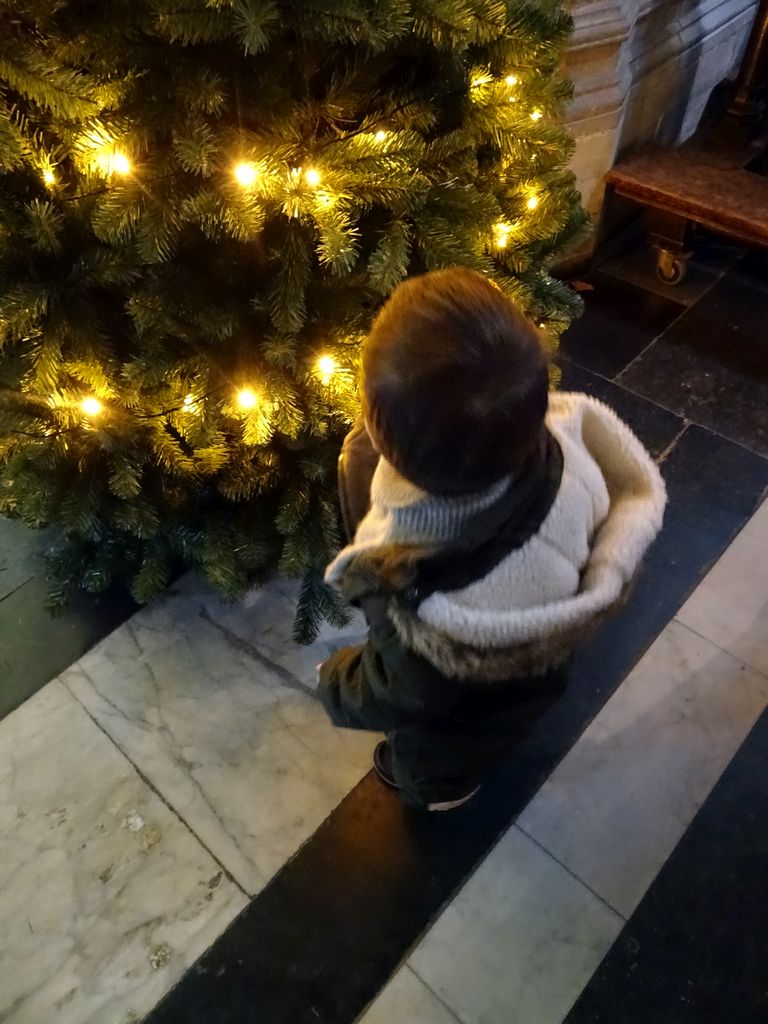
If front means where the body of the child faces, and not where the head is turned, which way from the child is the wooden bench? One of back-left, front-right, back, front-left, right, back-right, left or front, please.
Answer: front-right

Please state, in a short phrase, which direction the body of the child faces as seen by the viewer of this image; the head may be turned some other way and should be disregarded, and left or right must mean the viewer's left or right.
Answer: facing away from the viewer and to the left of the viewer

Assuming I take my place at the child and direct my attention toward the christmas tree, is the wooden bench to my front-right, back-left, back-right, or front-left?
front-right

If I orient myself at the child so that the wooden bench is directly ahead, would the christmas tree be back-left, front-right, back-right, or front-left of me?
front-left
